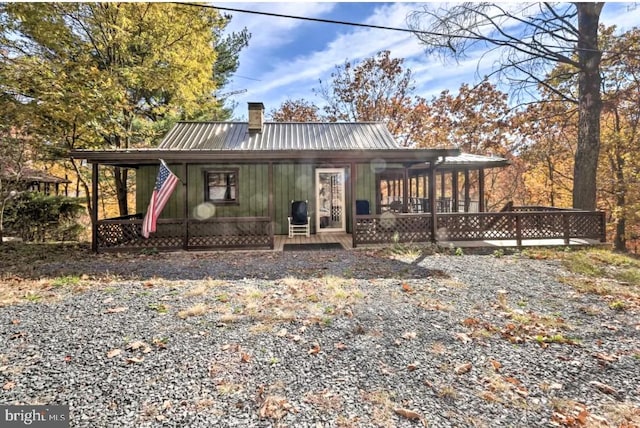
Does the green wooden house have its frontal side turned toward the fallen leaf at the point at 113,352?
yes

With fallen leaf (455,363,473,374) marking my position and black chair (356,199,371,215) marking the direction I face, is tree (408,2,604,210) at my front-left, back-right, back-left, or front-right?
front-right

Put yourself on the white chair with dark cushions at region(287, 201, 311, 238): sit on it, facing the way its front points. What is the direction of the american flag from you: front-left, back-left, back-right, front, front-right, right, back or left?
front-right

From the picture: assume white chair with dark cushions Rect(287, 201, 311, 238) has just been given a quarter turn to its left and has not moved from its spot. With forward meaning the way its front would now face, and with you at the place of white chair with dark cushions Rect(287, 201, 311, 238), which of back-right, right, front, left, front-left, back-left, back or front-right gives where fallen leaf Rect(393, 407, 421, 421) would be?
right

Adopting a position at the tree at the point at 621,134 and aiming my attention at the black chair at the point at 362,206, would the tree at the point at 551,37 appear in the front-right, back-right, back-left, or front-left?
front-left

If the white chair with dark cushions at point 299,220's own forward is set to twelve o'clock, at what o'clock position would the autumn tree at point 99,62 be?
The autumn tree is roughly at 3 o'clock from the white chair with dark cushions.

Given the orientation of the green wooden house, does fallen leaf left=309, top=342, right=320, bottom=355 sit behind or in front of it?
in front

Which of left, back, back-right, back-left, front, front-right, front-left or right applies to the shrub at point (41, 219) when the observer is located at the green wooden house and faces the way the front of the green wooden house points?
right

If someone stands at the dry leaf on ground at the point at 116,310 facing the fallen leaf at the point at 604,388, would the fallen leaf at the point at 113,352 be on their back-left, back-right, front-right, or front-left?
front-right

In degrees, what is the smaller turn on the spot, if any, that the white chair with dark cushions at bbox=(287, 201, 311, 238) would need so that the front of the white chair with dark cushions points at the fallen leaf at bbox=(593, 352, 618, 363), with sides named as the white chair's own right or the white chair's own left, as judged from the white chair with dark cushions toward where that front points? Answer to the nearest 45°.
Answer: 0° — it already faces it

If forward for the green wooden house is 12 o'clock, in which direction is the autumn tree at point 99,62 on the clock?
The autumn tree is roughly at 3 o'clock from the green wooden house.

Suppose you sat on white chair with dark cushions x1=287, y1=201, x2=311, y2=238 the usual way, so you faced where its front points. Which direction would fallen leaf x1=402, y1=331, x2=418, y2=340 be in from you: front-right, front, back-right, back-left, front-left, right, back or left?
front

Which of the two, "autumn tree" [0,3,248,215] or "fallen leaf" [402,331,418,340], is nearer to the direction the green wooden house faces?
the fallen leaf

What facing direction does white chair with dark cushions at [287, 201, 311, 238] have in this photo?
toward the camera

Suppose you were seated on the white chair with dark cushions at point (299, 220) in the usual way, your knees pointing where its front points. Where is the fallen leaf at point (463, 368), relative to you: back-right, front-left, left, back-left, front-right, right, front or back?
front

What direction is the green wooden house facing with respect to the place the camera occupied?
facing the viewer

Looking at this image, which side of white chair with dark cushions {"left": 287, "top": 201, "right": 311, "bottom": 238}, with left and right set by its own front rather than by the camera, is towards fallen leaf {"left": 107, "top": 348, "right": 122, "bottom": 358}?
front
